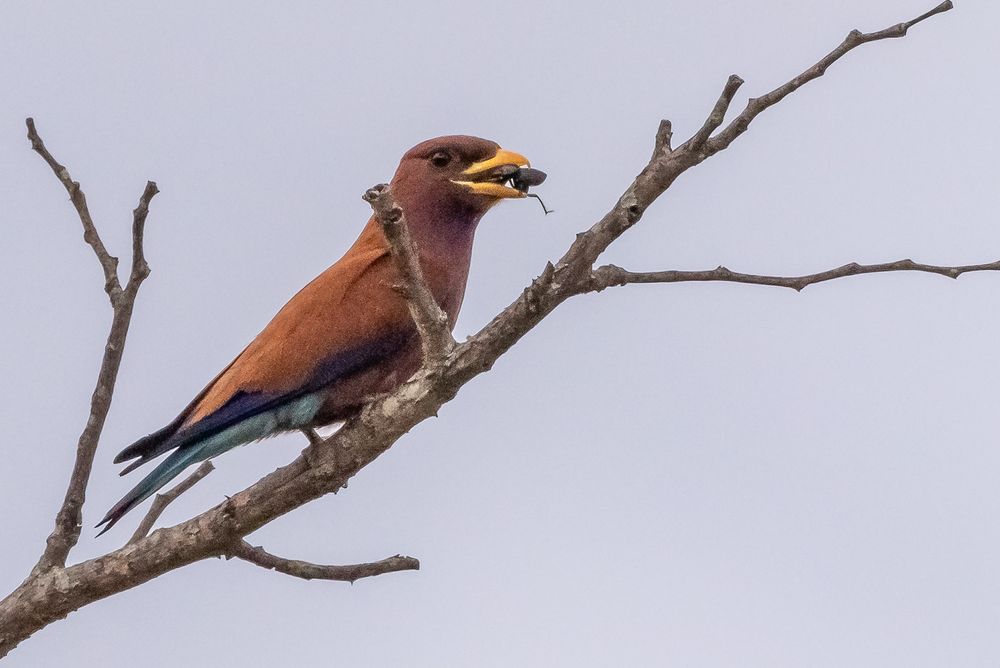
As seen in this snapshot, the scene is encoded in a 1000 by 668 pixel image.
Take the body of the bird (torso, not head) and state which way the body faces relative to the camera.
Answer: to the viewer's right
